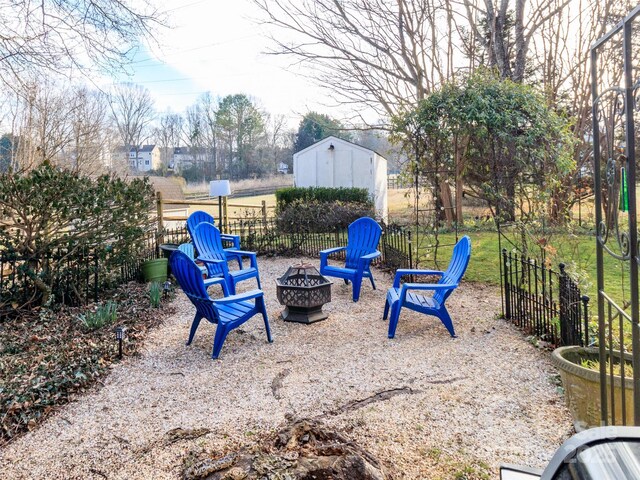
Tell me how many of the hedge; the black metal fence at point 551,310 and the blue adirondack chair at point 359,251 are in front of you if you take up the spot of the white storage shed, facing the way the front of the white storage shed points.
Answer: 3

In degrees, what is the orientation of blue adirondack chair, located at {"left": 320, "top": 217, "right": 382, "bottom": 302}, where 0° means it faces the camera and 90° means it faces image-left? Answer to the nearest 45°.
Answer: approximately 45°

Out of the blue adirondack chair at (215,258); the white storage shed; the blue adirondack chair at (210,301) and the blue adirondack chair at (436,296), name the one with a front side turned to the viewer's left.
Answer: the blue adirondack chair at (436,296)

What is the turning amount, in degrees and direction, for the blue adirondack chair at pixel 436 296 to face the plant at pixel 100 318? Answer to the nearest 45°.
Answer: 0° — it already faces it

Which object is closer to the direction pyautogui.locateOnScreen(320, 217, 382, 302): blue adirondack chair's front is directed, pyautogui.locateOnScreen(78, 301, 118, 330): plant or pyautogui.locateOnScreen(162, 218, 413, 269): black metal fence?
the plant

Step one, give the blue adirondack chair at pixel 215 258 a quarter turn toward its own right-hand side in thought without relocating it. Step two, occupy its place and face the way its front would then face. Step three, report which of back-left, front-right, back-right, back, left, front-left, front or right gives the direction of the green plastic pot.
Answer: right

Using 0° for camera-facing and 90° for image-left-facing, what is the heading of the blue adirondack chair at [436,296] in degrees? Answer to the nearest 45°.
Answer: approximately 90°

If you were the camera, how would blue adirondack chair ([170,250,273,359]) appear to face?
facing away from the viewer and to the right of the viewer

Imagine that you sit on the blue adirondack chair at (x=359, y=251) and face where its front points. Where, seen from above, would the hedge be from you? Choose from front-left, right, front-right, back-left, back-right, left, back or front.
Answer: back-right
